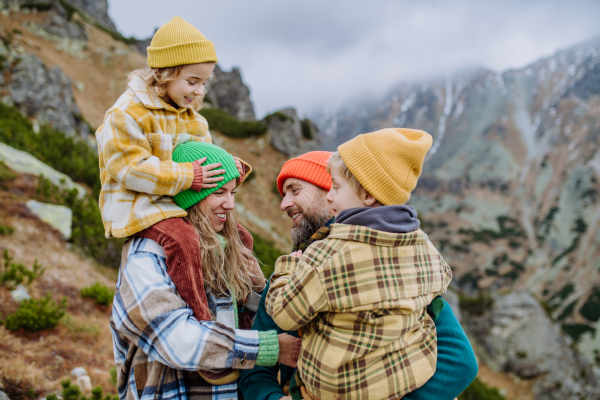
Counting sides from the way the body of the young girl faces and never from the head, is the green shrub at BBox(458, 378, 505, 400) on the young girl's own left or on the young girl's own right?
on the young girl's own left

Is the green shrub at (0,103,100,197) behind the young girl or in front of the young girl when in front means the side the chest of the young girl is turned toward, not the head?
behind

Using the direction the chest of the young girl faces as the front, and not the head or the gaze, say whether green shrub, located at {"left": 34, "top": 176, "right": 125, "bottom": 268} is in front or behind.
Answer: behind

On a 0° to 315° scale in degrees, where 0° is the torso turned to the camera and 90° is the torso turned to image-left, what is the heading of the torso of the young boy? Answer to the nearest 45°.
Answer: approximately 135°

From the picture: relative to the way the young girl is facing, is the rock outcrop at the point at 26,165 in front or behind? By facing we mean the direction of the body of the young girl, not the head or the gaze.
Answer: behind

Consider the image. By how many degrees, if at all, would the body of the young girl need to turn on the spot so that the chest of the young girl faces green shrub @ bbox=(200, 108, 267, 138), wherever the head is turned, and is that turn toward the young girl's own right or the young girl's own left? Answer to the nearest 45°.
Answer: approximately 135° to the young girl's own left

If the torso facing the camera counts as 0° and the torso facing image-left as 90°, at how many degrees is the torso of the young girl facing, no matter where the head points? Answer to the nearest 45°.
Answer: approximately 315°
